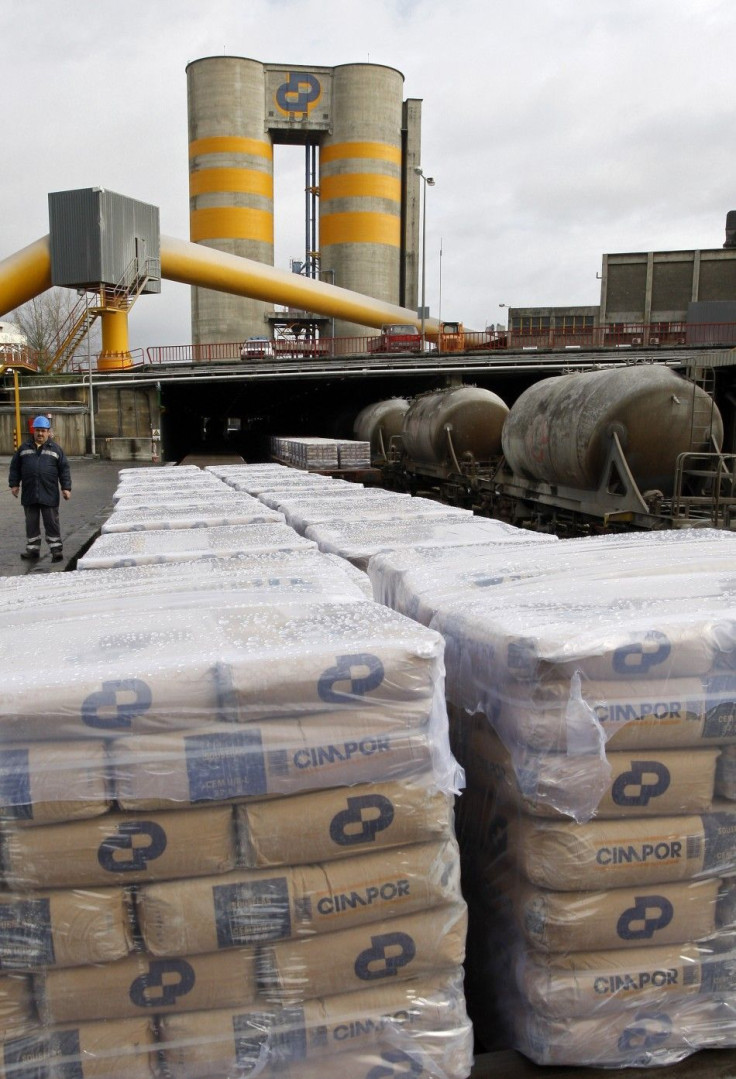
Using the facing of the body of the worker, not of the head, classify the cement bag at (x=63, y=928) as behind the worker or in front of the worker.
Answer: in front

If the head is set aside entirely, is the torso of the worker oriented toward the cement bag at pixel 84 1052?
yes

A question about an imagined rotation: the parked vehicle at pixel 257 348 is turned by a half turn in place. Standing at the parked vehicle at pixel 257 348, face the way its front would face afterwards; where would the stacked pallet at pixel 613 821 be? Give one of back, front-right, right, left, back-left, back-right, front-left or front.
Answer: back

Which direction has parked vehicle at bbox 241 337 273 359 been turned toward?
toward the camera

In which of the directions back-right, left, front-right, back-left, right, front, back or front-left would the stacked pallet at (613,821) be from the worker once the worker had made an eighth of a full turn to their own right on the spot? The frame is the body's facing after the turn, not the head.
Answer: front-left

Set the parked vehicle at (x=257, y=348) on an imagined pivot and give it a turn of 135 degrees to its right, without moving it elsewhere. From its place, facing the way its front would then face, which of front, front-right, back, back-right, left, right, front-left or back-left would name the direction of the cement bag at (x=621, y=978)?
back-left

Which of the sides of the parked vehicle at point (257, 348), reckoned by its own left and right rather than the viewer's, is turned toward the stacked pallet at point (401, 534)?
front

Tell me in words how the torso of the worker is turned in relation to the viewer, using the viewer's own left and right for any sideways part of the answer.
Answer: facing the viewer

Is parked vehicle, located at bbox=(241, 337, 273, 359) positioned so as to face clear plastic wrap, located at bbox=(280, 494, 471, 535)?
yes

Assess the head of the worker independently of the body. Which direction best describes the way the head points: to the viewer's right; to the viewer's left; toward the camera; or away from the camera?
toward the camera

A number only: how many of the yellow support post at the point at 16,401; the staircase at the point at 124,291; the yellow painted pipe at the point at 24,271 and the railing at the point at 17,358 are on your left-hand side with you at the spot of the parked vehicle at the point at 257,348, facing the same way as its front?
0

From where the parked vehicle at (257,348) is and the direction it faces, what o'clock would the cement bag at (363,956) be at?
The cement bag is roughly at 12 o'clock from the parked vehicle.

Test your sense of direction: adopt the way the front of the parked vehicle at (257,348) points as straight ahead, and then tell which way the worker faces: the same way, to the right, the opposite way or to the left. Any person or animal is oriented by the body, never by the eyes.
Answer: the same way

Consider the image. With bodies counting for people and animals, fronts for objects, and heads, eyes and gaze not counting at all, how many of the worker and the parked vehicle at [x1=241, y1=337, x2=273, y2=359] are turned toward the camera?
2

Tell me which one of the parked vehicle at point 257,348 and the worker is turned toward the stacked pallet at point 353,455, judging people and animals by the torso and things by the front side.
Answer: the parked vehicle

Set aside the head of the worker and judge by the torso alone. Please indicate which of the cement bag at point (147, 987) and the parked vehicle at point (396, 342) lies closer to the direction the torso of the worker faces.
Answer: the cement bag
